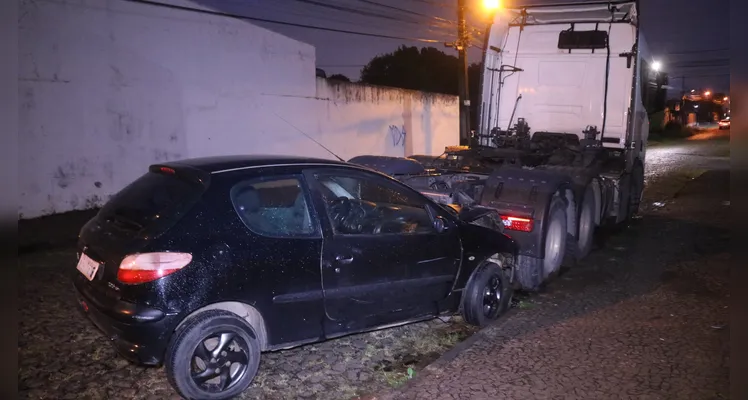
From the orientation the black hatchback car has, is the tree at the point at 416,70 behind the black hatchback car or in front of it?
in front

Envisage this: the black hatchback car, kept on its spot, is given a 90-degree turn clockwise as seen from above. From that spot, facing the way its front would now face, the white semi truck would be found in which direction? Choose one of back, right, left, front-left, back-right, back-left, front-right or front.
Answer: left

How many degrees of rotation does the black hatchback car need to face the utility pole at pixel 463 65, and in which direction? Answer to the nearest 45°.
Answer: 0° — it already faces it

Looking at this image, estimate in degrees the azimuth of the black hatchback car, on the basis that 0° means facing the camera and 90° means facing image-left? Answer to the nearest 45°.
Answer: approximately 225°
